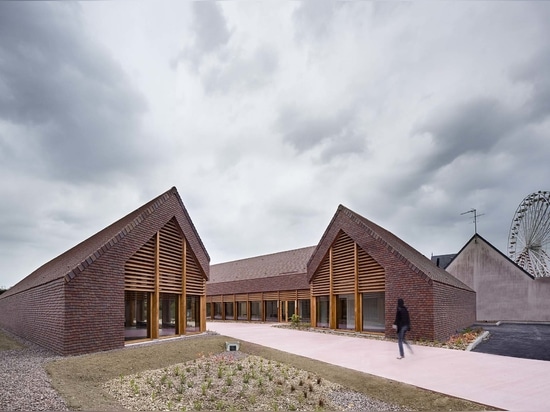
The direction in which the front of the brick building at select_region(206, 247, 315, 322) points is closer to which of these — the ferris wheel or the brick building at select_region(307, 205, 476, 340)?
the brick building

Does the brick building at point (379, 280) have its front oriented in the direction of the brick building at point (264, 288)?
no

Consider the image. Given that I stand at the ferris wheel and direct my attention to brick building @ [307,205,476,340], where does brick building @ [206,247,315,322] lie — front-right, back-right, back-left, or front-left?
front-right

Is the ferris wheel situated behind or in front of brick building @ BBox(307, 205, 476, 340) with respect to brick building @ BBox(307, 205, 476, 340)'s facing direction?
behind

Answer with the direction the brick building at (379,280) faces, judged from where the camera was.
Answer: facing the viewer and to the left of the viewer

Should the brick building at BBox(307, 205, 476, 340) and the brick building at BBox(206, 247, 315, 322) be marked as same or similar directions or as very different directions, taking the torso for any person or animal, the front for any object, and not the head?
same or similar directions

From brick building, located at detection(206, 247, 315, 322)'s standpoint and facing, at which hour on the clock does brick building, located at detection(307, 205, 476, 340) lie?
brick building, located at detection(307, 205, 476, 340) is roughly at 10 o'clock from brick building, located at detection(206, 247, 315, 322).

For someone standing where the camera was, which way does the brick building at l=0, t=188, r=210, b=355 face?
facing the viewer and to the right of the viewer
